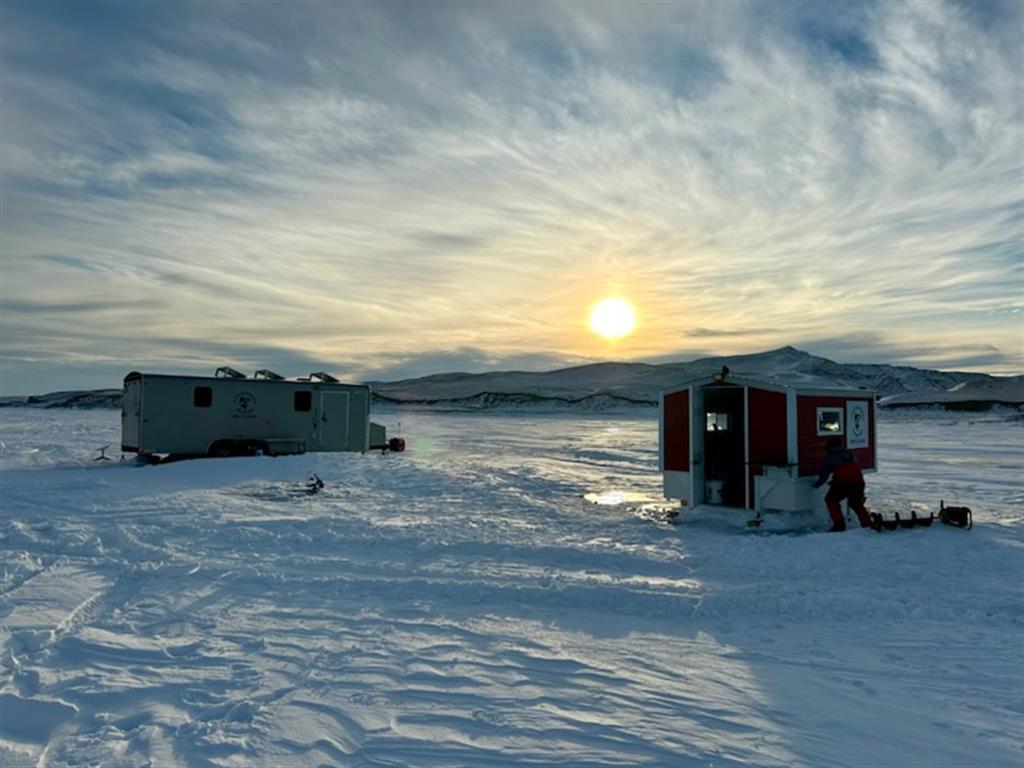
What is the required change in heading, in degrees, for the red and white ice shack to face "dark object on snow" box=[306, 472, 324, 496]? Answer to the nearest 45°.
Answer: approximately 45° to its right

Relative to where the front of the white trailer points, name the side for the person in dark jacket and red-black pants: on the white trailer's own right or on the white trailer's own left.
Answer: on the white trailer's own right

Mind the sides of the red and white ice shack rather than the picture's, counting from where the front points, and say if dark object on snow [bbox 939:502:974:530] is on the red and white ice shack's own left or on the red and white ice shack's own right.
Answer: on the red and white ice shack's own left

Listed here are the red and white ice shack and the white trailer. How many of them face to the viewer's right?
1

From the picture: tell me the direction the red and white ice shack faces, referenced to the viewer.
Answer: facing the viewer and to the left of the viewer

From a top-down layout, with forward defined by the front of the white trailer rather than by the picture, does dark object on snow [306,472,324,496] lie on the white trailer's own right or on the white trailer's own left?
on the white trailer's own right

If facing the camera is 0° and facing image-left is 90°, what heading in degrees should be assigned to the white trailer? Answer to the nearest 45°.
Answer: approximately 270°

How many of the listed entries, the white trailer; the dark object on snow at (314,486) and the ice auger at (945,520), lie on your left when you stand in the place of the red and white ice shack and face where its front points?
1

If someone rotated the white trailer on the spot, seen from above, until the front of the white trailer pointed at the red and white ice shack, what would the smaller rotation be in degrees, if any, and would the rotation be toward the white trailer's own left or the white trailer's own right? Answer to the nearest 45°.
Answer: approximately 45° to the white trailer's own right

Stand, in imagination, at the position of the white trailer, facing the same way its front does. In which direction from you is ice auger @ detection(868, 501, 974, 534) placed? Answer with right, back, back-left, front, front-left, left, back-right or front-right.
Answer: front-right

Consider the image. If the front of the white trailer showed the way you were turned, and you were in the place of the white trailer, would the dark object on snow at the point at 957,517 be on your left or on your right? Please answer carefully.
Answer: on your right
